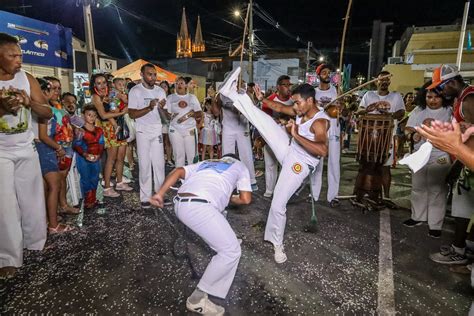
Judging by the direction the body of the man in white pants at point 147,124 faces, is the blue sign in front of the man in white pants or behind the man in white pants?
behind

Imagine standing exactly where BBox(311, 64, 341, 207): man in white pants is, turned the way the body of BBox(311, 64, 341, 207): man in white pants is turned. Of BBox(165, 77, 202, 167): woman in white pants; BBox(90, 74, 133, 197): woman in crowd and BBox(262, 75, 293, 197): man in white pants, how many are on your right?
3

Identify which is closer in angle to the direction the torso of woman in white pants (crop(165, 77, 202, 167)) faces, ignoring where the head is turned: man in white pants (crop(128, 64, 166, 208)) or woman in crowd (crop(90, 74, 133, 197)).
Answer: the man in white pants

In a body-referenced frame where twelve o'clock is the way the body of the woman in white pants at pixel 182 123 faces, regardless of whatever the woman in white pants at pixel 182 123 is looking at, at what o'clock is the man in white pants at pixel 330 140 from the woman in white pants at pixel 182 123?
the man in white pants at pixel 330 140 is roughly at 10 o'clock from the woman in white pants at pixel 182 123.

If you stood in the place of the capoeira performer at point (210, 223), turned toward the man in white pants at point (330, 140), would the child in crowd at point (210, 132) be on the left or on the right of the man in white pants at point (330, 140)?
left

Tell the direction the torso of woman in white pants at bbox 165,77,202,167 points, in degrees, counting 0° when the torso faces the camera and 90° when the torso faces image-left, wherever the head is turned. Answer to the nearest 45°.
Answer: approximately 0°

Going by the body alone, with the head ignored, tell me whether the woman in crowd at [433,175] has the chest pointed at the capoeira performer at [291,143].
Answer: yes

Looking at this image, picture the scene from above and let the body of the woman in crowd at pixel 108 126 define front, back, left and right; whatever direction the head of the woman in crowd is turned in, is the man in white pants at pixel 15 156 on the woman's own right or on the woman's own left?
on the woman's own right

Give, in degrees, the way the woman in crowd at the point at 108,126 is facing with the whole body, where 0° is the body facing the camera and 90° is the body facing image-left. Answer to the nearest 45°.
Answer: approximately 315°

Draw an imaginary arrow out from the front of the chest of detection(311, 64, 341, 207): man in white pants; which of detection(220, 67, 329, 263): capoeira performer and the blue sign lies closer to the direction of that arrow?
the capoeira performer

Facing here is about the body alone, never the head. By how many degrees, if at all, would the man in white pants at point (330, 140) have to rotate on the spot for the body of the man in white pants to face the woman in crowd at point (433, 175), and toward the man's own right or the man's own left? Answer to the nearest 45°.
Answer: approximately 45° to the man's own left
